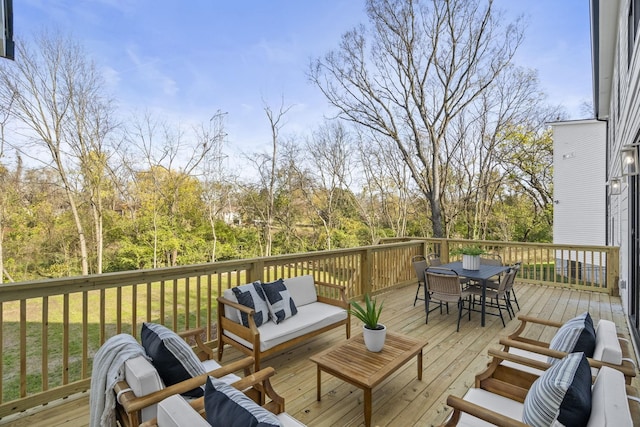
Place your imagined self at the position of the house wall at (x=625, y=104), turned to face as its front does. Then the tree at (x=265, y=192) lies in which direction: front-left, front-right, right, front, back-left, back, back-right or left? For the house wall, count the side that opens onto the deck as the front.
front

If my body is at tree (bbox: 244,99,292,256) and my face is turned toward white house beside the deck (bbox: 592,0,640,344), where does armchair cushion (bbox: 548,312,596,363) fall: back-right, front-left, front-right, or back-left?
front-right

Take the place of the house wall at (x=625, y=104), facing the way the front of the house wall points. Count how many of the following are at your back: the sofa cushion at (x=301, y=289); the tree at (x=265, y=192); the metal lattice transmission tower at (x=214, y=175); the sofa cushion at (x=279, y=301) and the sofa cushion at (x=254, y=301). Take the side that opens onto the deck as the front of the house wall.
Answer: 0

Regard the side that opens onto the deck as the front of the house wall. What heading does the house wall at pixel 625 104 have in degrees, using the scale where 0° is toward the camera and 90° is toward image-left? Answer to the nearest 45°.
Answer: approximately 90°

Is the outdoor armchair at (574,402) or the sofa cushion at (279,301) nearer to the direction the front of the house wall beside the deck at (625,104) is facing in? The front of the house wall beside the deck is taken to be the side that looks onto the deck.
the sofa cushion

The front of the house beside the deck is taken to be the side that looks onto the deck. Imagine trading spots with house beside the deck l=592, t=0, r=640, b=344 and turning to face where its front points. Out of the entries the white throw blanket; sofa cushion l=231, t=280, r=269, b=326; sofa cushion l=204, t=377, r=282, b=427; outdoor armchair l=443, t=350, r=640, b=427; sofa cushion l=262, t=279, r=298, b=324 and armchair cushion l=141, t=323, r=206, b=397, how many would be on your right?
0

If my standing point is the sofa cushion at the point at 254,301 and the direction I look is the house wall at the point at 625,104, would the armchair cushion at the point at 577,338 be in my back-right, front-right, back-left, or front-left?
front-right

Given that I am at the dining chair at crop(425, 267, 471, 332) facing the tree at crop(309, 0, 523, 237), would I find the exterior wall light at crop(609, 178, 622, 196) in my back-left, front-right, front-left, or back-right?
front-right

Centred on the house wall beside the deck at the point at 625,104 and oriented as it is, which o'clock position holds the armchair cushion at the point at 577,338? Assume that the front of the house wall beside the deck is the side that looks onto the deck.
The armchair cushion is roughly at 9 o'clock from the house wall beside the deck.

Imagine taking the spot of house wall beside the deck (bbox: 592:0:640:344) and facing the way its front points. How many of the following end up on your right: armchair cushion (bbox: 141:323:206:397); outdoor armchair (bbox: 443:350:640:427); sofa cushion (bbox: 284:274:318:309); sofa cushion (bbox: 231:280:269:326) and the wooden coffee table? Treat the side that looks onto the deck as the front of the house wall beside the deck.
0
